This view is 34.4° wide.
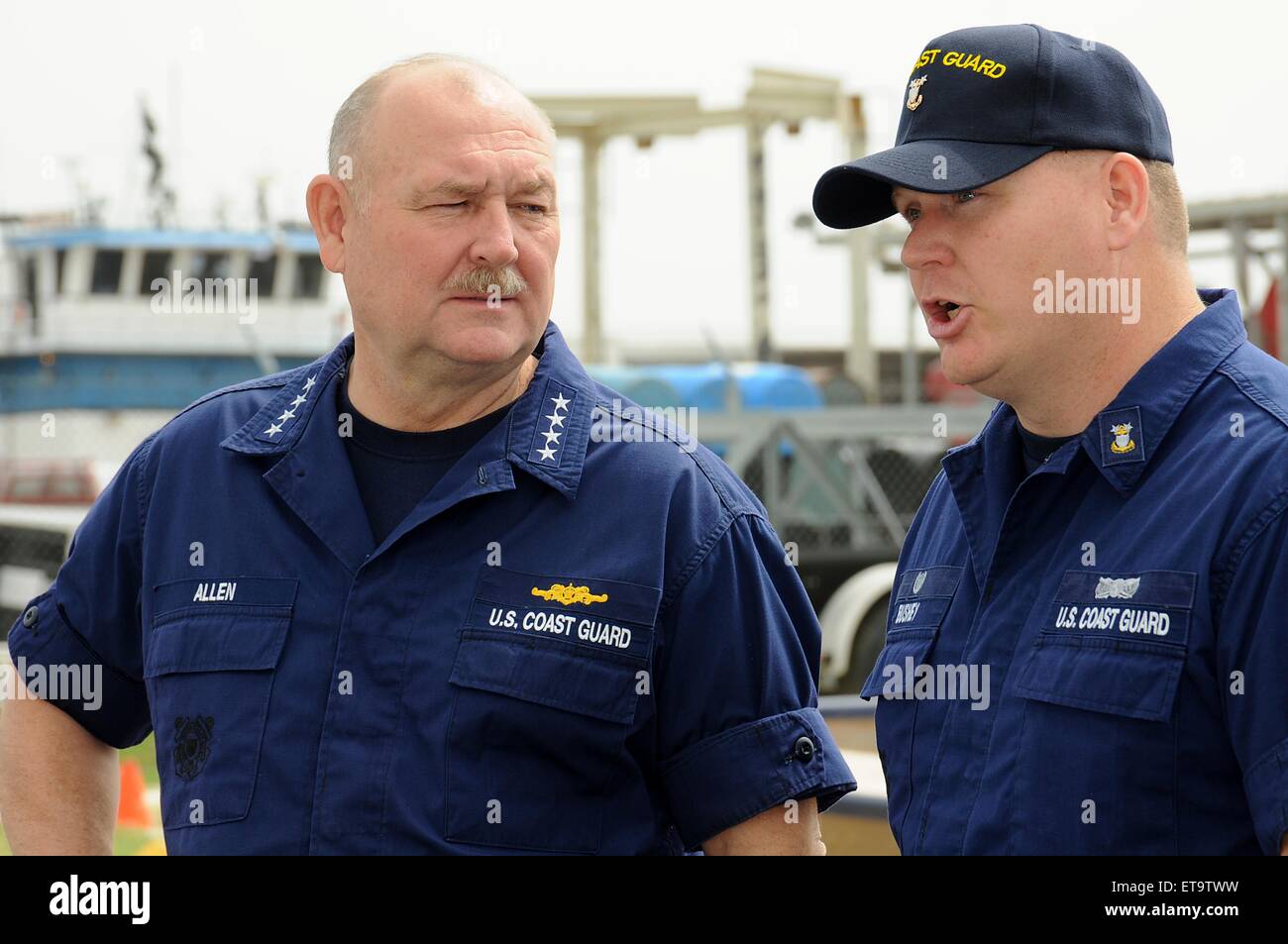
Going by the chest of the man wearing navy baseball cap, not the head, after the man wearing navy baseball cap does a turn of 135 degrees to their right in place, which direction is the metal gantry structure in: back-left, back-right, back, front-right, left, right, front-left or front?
front

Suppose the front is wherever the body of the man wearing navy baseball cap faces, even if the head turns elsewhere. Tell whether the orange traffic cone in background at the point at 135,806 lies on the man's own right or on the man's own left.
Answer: on the man's own right

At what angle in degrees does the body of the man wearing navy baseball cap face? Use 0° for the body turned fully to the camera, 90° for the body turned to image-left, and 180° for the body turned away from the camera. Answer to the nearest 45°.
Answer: approximately 45°

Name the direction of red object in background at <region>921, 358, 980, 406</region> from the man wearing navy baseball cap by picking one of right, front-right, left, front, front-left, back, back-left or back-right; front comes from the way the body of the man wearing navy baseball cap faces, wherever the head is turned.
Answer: back-right

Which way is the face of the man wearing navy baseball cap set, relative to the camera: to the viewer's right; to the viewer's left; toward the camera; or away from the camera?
to the viewer's left

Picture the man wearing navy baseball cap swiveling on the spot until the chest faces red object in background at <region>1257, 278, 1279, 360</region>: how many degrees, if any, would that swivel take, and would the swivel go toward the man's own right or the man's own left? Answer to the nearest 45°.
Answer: approximately 135° to the man's own right

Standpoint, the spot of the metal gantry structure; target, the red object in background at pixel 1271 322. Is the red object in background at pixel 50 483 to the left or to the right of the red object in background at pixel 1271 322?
right

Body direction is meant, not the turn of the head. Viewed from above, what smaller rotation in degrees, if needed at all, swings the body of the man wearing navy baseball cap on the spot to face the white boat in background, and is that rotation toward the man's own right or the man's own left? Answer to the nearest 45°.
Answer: approximately 90° to the man's own right

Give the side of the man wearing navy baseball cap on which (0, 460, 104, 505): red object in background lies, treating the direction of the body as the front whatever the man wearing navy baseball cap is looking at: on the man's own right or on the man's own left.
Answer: on the man's own right
